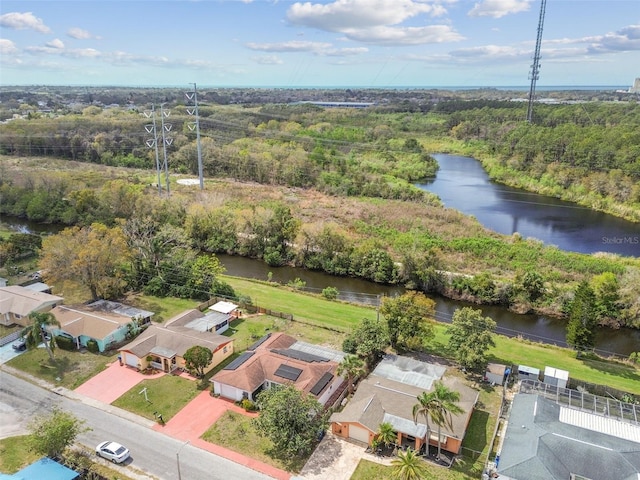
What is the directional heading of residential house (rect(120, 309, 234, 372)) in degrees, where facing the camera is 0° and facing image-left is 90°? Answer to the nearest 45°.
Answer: approximately 45°

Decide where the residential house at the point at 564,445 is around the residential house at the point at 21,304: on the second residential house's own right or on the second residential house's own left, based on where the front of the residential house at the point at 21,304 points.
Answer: on the second residential house's own left

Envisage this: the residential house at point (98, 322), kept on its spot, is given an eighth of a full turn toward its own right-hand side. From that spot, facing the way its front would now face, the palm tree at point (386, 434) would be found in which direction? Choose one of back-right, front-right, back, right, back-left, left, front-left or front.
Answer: back-left

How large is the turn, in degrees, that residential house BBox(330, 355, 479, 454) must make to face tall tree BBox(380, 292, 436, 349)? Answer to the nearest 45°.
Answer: approximately 180°

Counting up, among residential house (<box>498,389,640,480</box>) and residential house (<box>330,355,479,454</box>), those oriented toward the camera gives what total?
2

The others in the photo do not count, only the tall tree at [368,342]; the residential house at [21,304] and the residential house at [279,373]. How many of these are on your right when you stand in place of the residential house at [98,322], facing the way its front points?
1

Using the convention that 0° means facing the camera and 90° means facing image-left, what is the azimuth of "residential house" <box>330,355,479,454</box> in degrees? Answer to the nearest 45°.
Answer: approximately 0°

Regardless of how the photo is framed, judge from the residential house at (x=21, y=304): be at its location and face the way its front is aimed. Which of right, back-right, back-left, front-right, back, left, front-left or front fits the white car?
front-left

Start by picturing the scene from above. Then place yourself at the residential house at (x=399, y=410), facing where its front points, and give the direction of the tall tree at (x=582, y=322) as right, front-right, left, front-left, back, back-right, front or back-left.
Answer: back-left

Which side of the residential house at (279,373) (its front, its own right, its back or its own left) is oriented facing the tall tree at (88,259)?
right

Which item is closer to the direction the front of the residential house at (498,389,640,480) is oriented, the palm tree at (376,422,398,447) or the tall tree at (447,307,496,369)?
the palm tree

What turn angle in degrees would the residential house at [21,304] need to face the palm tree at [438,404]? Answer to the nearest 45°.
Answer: approximately 90° to its left
